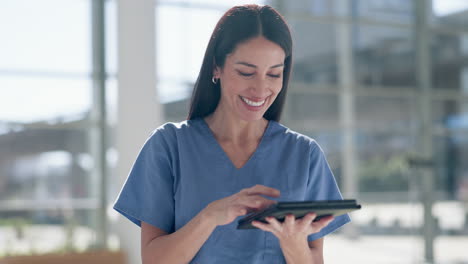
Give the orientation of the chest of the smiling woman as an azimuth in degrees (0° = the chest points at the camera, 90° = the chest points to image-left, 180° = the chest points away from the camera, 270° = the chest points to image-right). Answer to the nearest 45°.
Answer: approximately 0°
